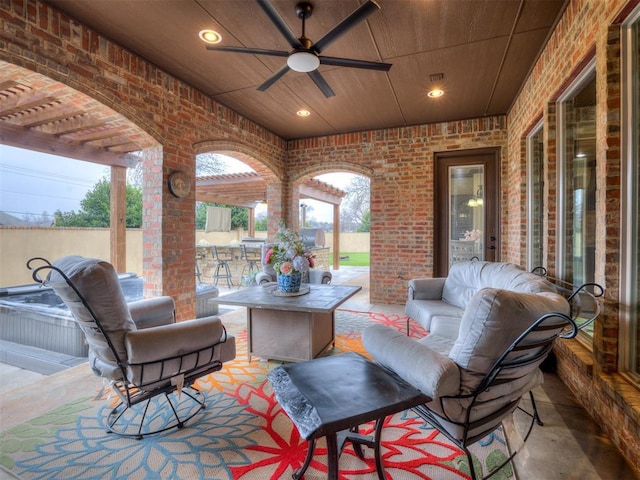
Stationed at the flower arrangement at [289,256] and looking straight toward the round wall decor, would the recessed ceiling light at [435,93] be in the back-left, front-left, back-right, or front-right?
back-right

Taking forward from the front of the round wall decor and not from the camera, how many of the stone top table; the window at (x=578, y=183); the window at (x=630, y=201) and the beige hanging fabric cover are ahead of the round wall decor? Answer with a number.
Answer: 3

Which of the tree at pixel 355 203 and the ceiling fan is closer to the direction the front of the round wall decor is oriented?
the ceiling fan

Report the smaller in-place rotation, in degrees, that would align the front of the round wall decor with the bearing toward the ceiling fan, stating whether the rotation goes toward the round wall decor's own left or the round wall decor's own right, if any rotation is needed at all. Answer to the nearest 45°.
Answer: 0° — it already faces it

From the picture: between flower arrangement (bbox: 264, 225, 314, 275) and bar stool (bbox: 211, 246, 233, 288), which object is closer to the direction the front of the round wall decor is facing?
the flower arrangement

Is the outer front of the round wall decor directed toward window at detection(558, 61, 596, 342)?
yes

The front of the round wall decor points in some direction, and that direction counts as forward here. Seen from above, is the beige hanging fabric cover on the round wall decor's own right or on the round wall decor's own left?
on the round wall decor's own left

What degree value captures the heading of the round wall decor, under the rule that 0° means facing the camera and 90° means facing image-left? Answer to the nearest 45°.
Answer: approximately 315°

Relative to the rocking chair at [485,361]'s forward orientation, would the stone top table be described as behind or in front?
in front

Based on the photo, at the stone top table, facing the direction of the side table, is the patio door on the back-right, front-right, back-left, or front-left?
back-left

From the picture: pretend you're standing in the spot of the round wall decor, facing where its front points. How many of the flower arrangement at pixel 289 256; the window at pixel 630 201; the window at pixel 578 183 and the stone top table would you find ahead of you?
4
